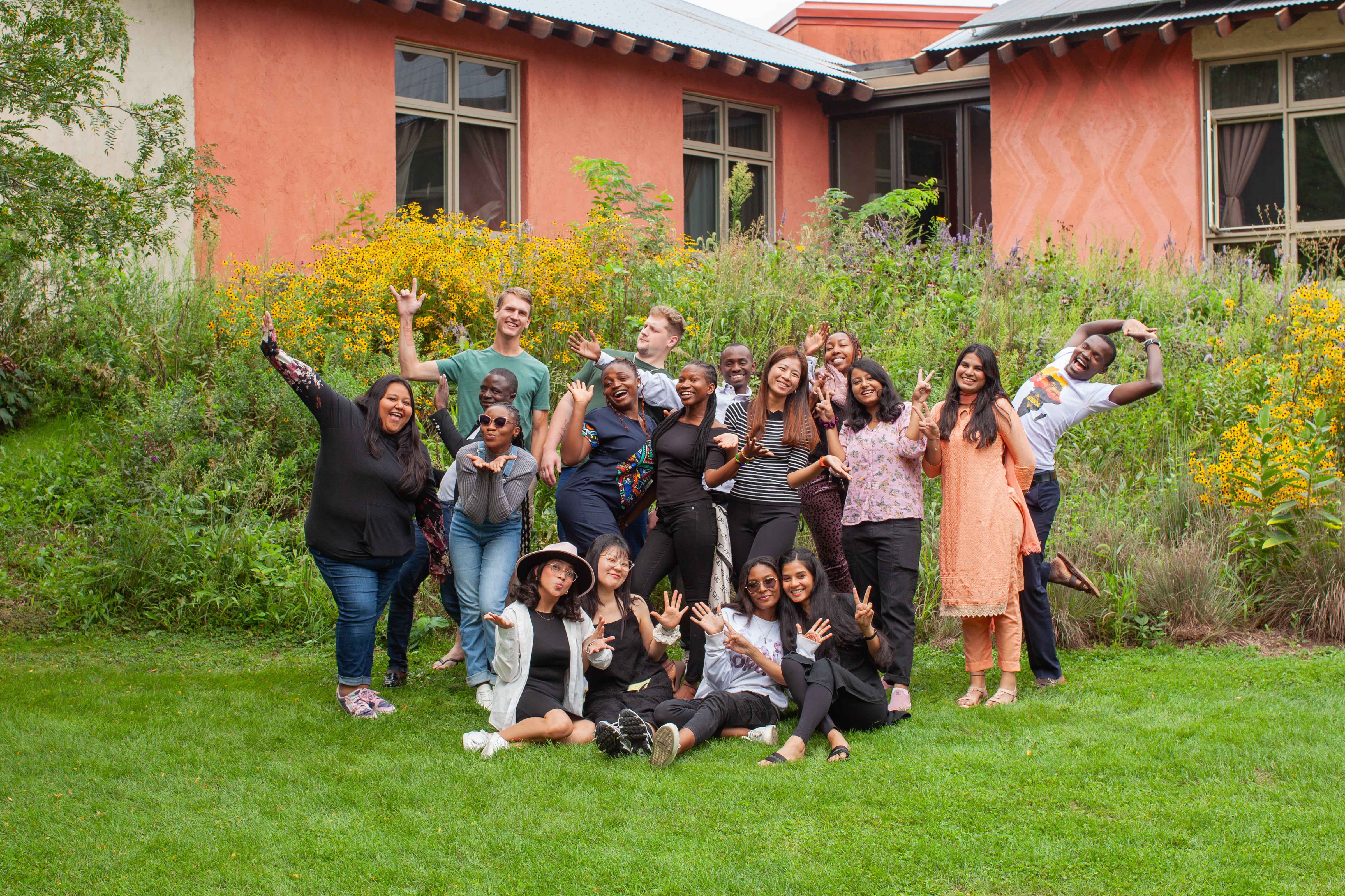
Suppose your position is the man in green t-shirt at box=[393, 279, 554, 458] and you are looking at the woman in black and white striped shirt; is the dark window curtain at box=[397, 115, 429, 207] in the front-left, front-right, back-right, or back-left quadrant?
back-left

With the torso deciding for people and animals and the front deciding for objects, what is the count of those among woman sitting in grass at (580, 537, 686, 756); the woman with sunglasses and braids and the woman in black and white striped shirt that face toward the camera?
3

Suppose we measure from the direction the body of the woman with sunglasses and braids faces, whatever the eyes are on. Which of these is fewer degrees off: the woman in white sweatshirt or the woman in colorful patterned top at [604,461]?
the woman in white sweatshirt

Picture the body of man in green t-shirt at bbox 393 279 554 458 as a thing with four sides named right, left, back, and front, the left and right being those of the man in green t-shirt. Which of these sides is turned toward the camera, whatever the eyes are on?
front

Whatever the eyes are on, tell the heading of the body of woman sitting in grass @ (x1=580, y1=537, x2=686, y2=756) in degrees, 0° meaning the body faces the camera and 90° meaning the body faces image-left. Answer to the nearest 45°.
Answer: approximately 0°

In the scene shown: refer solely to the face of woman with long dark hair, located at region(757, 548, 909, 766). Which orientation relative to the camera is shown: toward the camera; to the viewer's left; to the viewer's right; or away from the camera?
toward the camera

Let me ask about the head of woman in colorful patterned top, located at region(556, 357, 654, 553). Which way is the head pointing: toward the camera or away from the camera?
toward the camera

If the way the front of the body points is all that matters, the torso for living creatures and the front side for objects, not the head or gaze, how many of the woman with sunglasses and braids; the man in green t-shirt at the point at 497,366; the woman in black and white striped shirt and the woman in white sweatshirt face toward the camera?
4

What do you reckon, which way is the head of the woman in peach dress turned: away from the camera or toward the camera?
toward the camera

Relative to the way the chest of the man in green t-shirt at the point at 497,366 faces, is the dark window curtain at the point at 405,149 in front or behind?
behind

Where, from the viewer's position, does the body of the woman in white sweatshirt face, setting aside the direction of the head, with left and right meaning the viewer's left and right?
facing the viewer

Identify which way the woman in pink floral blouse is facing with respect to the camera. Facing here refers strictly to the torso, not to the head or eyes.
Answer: toward the camera

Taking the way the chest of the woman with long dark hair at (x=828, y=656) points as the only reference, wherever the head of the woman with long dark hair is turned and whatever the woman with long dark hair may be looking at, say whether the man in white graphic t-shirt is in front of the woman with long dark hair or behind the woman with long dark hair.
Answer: behind

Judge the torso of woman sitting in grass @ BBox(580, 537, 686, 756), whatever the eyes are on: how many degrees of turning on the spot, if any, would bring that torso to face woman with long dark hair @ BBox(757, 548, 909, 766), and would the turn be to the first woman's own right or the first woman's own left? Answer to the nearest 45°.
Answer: approximately 90° to the first woman's own left
